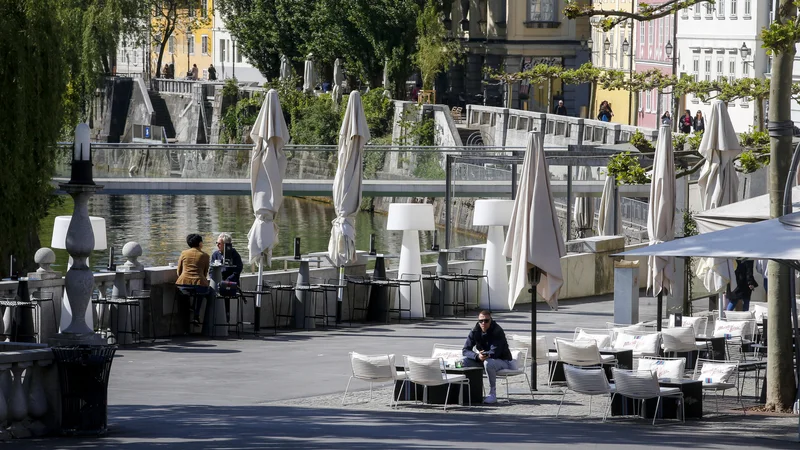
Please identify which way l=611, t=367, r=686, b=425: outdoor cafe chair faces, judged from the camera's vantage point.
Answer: facing away from the viewer and to the right of the viewer

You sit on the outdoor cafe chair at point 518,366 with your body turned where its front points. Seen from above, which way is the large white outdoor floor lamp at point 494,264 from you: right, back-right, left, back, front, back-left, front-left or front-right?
back-right

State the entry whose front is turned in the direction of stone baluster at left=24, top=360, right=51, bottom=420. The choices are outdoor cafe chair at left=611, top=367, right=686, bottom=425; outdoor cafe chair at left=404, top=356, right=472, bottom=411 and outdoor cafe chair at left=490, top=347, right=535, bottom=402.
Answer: outdoor cafe chair at left=490, top=347, right=535, bottom=402

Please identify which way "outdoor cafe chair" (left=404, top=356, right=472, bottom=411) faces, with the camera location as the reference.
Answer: facing away from the viewer and to the right of the viewer

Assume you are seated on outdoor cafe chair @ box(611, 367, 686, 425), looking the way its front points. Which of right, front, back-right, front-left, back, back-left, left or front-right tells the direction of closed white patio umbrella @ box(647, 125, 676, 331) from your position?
front-left

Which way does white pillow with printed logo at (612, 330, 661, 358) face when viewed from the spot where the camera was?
facing the viewer

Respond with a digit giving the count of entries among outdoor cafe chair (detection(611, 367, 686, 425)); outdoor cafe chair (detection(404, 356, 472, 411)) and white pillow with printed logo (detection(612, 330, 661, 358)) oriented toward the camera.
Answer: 1

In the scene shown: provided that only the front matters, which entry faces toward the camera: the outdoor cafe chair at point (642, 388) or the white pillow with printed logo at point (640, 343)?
the white pillow with printed logo

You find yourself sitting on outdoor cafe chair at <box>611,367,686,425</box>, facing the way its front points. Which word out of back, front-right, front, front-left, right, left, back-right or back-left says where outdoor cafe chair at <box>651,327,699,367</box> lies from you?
front-left

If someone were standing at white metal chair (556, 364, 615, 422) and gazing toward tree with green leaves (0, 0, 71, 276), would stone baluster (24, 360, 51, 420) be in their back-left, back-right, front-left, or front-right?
front-left

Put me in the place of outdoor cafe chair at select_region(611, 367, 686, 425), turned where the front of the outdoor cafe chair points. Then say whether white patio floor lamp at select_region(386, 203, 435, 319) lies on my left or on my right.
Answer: on my left

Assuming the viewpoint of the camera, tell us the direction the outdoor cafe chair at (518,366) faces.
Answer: facing the viewer and to the left of the viewer
